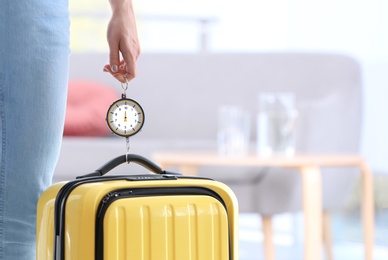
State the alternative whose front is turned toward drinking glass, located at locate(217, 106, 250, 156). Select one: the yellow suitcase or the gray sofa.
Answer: the gray sofa

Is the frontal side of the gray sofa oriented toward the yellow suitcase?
yes

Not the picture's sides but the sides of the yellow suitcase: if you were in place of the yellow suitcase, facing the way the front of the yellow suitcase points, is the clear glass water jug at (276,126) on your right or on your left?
on your left

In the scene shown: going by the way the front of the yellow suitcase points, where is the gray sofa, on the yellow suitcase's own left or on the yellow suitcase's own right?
on the yellow suitcase's own left

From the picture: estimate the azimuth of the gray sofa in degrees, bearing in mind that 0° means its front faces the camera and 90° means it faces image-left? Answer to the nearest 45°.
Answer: approximately 0°
